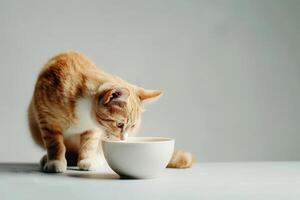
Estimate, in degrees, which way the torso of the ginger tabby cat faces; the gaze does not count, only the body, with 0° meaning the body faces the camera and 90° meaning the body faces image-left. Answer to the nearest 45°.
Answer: approximately 315°
